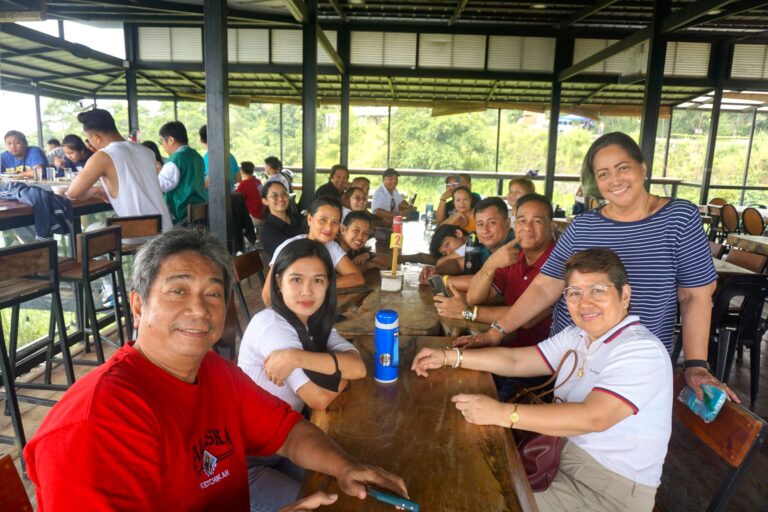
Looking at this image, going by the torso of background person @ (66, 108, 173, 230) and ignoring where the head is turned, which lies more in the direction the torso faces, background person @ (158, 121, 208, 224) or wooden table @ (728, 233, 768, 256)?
the background person

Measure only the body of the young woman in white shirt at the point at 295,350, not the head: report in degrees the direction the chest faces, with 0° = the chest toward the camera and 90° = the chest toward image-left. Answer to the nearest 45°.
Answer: approximately 315°

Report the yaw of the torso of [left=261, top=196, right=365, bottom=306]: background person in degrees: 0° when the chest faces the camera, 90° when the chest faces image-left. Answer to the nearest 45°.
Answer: approximately 315°

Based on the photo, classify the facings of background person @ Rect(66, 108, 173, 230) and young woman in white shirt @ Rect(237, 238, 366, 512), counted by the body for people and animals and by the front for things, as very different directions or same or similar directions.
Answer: very different directions

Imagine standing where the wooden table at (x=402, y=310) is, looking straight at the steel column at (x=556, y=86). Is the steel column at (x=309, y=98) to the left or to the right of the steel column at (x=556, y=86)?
left

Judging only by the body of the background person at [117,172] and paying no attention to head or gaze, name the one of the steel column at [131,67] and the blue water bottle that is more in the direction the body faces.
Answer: the steel column
